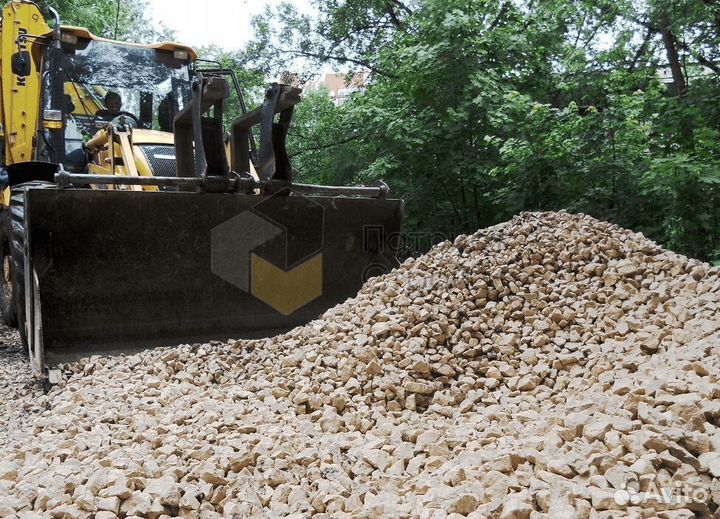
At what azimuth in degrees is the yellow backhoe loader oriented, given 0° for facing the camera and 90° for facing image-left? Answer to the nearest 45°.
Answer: approximately 315°

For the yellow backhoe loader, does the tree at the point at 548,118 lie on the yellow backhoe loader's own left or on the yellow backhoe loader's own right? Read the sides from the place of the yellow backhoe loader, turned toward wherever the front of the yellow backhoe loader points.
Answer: on the yellow backhoe loader's own left
